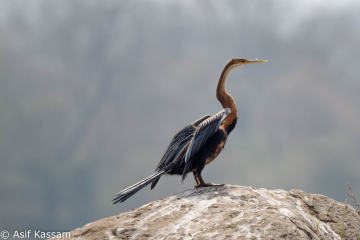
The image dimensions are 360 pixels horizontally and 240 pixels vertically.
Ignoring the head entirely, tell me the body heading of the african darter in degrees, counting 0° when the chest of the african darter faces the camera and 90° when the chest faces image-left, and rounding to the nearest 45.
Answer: approximately 270°
